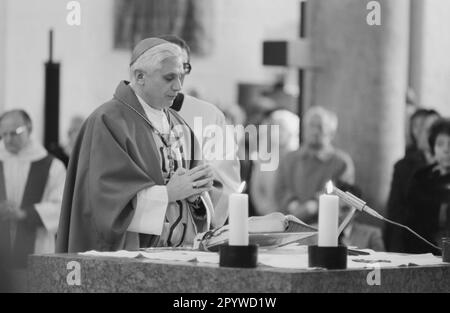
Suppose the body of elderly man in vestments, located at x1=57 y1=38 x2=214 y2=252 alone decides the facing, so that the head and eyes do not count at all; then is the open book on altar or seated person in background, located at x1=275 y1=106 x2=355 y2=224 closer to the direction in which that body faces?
the open book on altar

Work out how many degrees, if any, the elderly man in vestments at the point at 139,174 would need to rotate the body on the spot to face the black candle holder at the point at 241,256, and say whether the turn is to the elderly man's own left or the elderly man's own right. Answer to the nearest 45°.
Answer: approximately 45° to the elderly man's own right

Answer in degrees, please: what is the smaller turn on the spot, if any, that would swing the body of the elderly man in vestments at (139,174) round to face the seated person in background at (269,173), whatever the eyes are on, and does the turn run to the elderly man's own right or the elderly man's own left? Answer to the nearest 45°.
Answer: approximately 135° to the elderly man's own left

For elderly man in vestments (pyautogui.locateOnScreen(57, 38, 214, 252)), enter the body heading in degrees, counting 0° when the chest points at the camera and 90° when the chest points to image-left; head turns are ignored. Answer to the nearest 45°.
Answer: approximately 315°

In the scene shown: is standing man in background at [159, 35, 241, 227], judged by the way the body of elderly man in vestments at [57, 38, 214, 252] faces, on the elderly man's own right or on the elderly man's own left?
on the elderly man's own left

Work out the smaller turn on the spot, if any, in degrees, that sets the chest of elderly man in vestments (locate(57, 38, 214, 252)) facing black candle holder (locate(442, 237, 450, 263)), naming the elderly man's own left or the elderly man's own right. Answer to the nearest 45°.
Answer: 0° — they already face it

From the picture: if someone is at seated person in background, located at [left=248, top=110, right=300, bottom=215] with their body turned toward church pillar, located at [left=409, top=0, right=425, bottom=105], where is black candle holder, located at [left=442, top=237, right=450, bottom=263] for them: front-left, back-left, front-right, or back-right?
back-right
